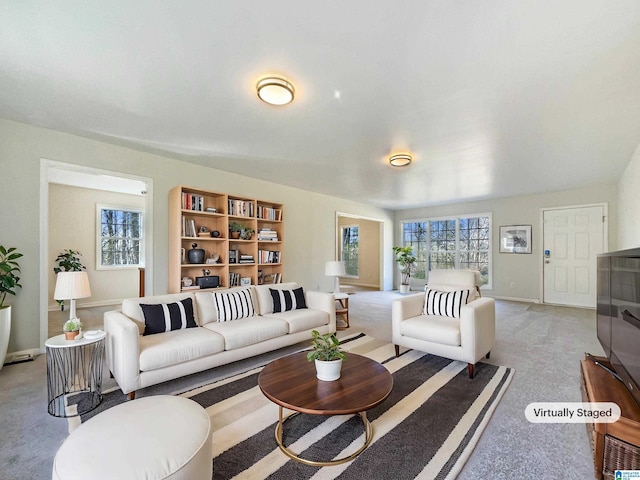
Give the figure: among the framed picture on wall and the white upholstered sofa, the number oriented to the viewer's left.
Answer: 0

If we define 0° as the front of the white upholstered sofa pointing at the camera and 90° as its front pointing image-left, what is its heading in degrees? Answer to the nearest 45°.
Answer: approximately 315°

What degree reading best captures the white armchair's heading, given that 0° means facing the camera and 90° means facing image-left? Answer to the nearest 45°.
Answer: approximately 45°

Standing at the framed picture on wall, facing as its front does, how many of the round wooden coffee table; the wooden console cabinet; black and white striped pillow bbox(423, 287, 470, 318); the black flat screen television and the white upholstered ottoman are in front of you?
5

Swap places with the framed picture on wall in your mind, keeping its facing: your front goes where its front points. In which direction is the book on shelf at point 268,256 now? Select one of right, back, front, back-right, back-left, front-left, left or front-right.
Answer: front-right

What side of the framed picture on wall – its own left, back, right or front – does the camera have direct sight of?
front

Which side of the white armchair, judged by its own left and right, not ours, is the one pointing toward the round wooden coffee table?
front

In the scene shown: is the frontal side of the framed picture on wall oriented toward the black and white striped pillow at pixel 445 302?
yes

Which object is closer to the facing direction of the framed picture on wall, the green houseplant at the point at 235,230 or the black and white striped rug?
the black and white striped rug

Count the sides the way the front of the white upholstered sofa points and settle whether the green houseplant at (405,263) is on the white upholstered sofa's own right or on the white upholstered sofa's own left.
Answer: on the white upholstered sofa's own left

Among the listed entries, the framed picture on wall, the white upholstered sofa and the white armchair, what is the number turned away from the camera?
0

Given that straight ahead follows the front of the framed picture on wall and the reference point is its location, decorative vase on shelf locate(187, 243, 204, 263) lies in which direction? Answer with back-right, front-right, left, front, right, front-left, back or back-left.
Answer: front-right

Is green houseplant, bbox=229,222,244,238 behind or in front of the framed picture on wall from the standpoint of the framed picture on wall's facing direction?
in front

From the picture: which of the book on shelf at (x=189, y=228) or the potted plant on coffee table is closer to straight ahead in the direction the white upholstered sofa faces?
the potted plant on coffee table

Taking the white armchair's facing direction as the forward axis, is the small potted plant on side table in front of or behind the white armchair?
in front

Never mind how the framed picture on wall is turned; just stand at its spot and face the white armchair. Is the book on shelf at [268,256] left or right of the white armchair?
right
